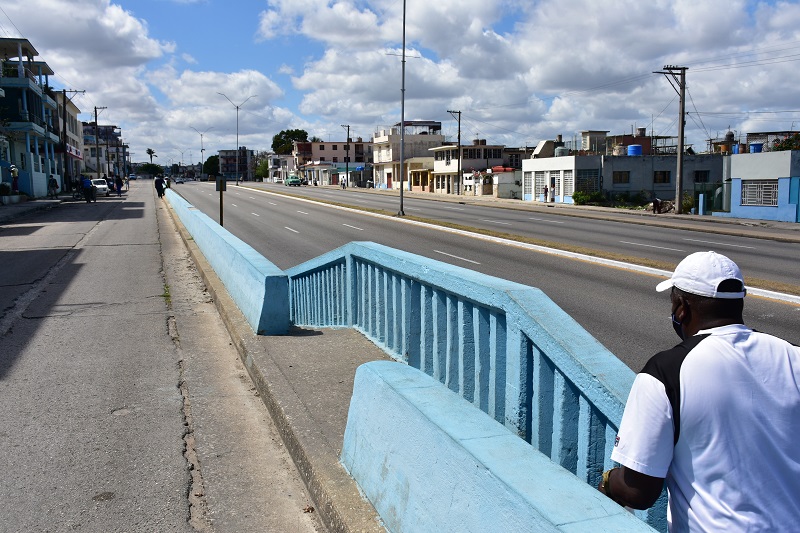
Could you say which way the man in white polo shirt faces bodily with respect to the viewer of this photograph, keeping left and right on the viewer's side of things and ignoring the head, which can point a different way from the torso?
facing away from the viewer and to the left of the viewer

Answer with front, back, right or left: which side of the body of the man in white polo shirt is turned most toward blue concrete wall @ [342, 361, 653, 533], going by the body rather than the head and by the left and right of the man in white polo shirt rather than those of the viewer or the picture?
left

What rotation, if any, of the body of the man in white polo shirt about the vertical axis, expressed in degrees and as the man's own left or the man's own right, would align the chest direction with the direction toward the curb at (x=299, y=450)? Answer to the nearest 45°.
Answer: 0° — they already face it

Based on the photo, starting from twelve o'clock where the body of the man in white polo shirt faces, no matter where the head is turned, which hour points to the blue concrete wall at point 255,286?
The blue concrete wall is roughly at 12 o'clock from the man in white polo shirt.

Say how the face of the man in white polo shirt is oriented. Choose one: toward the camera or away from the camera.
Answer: away from the camera
